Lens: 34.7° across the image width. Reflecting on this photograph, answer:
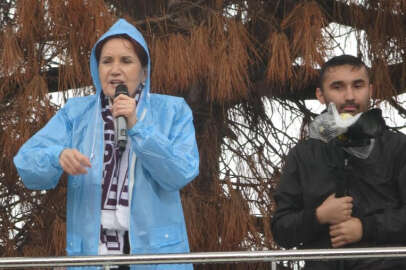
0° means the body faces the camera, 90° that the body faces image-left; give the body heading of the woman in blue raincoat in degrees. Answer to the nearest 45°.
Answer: approximately 0°

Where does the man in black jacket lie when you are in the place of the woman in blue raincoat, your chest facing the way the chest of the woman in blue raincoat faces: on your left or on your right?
on your left

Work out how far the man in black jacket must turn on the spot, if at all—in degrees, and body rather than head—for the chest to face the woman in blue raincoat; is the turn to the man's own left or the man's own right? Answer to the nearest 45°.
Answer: approximately 90° to the man's own right

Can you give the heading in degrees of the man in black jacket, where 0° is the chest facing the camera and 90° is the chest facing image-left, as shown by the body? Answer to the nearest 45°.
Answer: approximately 0°

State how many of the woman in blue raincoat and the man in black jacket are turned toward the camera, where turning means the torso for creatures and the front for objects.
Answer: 2
